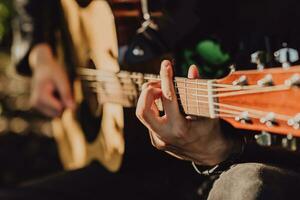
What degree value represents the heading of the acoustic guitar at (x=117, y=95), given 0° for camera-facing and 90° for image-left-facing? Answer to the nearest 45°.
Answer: approximately 45°
